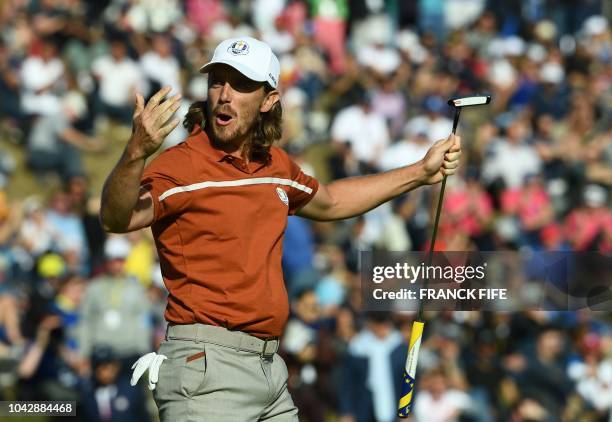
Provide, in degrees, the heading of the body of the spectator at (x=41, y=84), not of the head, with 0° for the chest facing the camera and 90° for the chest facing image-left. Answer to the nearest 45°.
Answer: approximately 0°

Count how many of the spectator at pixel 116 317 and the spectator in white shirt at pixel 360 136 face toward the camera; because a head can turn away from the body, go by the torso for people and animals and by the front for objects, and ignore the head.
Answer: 2

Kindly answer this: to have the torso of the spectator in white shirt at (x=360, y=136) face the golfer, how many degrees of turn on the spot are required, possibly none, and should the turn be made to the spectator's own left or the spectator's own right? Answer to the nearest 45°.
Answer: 0° — they already face them

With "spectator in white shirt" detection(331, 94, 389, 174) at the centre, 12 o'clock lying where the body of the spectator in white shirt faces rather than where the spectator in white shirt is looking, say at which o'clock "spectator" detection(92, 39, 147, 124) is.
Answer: The spectator is roughly at 3 o'clock from the spectator in white shirt.

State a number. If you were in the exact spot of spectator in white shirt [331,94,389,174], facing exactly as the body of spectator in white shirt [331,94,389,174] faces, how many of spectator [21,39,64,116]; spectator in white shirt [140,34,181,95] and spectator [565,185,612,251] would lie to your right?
2

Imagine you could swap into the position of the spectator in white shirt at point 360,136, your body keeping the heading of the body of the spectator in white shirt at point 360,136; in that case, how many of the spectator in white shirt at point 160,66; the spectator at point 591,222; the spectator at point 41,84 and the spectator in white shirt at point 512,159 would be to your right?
2
